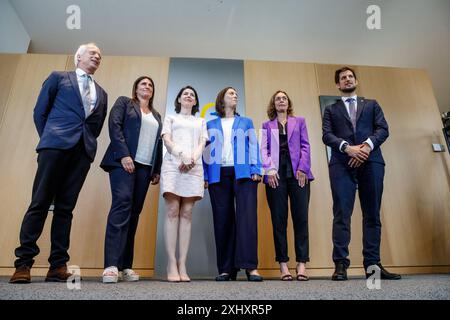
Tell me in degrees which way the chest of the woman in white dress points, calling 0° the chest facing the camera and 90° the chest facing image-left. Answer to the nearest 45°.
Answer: approximately 0°

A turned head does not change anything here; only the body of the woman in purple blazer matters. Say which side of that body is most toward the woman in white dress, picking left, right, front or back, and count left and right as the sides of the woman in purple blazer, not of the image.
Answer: right

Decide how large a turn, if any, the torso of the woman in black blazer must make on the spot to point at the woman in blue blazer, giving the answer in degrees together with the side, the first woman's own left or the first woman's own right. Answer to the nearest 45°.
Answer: approximately 45° to the first woman's own left

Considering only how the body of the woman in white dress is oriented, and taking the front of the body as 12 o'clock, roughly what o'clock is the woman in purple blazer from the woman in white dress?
The woman in purple blazer is roughly at 9 o'clock from the woman in white dress.

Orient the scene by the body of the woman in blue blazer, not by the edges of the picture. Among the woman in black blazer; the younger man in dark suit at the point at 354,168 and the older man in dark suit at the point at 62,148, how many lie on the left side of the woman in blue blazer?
1

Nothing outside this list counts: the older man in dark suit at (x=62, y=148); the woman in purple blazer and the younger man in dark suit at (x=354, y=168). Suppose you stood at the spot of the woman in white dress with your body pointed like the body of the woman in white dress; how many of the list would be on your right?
1

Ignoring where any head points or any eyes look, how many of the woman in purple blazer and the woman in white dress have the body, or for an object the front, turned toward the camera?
2
